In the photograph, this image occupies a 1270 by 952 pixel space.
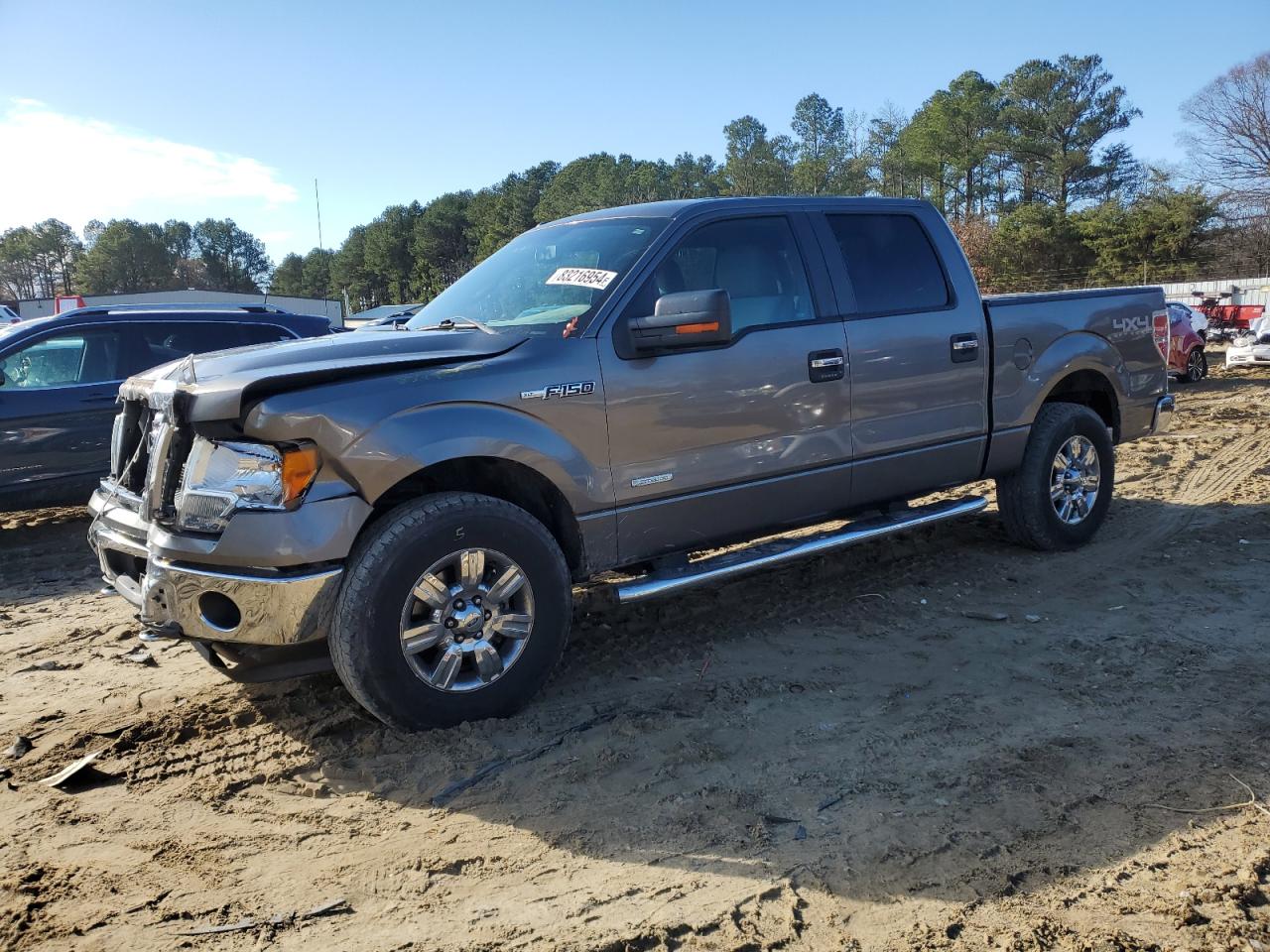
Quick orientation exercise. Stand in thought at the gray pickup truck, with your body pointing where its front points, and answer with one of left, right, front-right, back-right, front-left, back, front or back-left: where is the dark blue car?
right

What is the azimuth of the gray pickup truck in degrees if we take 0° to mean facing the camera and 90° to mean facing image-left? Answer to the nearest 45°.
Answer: approximately 45°

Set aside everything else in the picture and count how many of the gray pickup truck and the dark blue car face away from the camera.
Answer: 0

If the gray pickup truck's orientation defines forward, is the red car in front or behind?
behind

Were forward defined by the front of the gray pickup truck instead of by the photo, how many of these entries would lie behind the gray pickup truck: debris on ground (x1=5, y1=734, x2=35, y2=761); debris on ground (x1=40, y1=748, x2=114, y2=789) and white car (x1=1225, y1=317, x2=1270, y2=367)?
1

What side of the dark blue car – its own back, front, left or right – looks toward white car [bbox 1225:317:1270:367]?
back

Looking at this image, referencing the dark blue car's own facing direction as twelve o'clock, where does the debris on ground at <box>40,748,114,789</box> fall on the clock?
The debris on ground is roughly at 9 o'clock from the dark blue car.

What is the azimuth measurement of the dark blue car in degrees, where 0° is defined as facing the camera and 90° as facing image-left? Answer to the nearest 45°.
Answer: approximately 90°

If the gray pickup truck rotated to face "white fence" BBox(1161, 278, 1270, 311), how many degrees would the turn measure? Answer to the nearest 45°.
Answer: approximately 180°

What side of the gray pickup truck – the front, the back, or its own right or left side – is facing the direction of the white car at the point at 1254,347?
back

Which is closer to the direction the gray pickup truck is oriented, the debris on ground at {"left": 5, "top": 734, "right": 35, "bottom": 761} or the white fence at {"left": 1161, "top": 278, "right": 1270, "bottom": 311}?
the debris on ground

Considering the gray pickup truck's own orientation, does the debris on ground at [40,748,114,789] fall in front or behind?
in front
